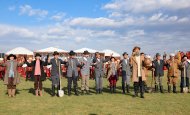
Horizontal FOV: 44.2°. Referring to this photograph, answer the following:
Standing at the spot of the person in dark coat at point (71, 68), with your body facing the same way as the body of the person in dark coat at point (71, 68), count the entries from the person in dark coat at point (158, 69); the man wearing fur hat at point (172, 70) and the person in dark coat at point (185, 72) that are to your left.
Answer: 3

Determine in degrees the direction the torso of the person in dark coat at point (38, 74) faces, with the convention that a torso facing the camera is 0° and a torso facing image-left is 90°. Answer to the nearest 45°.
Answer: approximately 0°

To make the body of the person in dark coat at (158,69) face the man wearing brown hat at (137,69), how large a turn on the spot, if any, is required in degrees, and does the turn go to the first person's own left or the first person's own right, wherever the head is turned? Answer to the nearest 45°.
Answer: approximately 45° to the first person's own right

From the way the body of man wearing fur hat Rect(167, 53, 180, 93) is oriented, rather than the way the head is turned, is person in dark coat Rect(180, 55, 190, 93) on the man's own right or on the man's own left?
on the man's own left

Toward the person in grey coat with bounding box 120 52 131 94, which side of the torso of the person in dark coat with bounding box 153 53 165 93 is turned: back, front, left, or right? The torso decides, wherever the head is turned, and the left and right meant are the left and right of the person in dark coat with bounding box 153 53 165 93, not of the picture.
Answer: right

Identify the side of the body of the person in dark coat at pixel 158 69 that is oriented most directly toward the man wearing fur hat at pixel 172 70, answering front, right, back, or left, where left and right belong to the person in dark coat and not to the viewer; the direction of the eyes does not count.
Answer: left

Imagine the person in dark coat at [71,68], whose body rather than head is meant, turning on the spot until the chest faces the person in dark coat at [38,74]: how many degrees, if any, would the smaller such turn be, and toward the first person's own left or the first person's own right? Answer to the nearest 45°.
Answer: approximately 90° to the first person's own right
